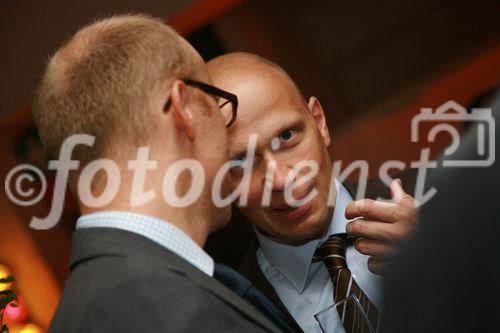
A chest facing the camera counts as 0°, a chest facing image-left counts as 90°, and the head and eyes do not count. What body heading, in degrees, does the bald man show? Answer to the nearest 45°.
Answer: approximately 0°
